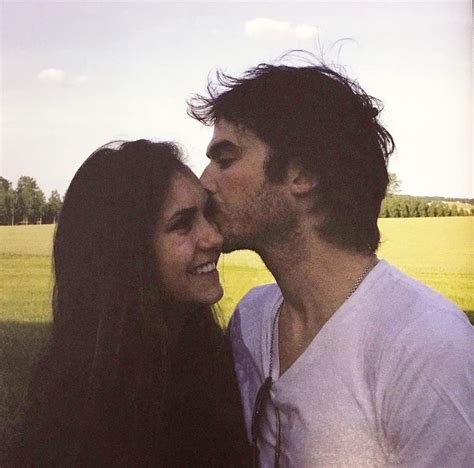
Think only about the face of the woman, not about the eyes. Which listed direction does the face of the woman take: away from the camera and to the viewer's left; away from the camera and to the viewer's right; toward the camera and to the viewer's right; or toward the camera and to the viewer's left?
toward the camera and to the viewer's right

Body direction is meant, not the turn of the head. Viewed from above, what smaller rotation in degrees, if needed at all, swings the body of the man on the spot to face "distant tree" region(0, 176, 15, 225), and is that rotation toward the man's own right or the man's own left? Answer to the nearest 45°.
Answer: approximately 90° to the man's own right

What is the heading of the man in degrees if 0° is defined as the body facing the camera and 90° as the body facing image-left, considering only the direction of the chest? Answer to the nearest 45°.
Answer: approximately 45°

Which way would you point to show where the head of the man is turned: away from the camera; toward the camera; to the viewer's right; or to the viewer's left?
to the viewer's left

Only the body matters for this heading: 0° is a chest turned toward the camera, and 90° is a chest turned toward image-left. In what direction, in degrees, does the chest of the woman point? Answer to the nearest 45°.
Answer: approximately 270°

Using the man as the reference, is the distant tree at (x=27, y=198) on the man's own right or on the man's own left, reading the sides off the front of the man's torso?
on the man's own right
